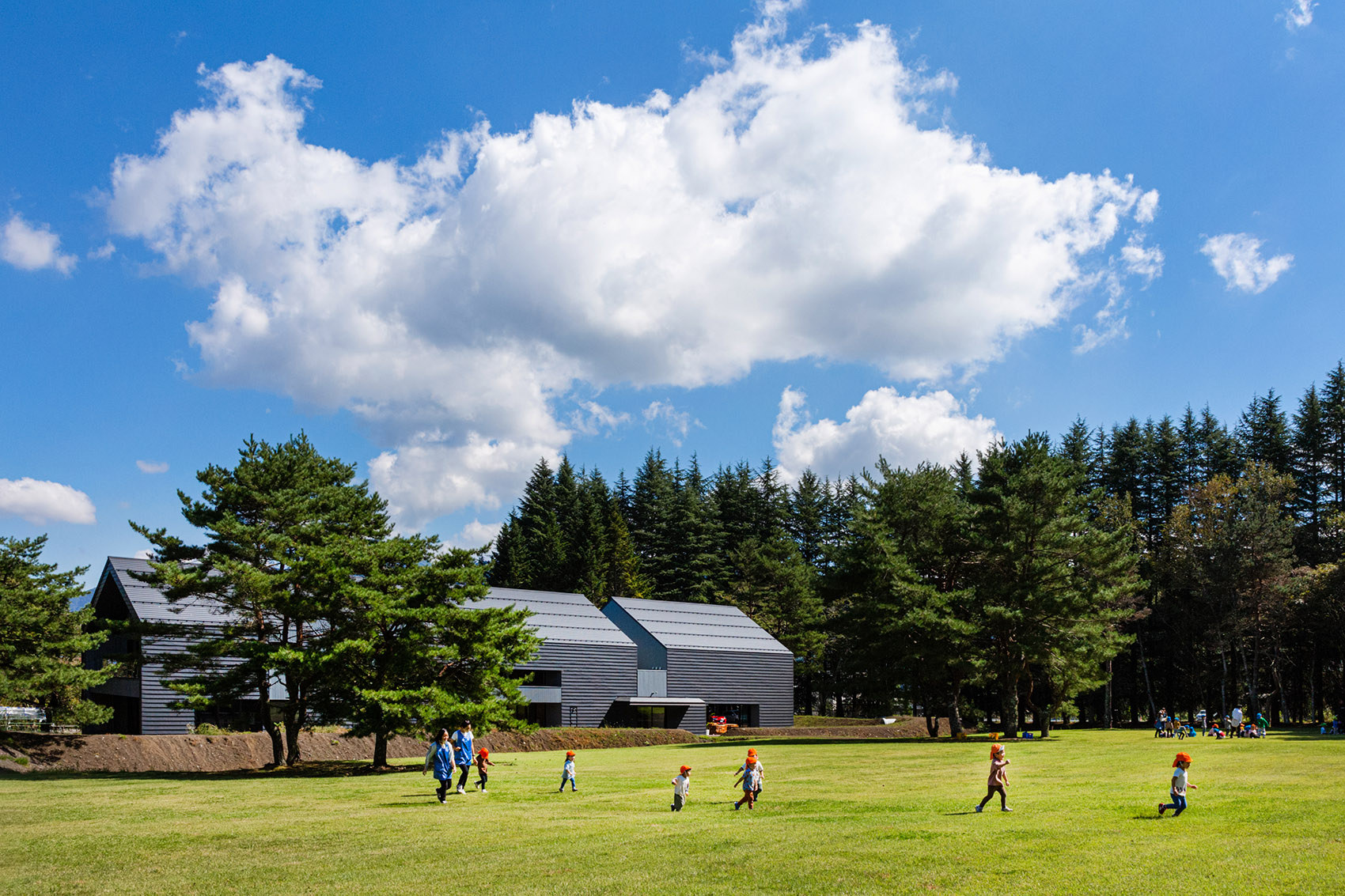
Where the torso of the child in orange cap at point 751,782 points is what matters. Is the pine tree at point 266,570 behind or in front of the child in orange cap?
behind

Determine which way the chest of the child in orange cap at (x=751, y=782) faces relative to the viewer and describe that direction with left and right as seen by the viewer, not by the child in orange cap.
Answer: facing the viewer and to the right of the viewer

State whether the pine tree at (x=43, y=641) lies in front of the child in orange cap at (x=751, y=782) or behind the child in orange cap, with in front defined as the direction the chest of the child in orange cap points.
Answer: behind

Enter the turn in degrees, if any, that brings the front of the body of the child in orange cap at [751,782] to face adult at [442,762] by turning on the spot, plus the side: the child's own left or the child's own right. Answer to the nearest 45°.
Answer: approximately 135° to the child's own right
